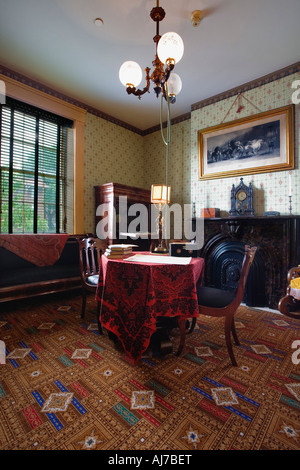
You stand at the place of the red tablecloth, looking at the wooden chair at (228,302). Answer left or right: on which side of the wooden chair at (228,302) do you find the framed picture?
left

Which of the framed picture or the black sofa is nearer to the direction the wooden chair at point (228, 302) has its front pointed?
the black sofa

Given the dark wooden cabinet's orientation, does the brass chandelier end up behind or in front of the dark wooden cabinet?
in front

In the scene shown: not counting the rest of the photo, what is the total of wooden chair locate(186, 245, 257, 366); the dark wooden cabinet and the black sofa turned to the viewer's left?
1

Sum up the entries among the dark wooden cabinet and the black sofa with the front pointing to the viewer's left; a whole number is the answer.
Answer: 0

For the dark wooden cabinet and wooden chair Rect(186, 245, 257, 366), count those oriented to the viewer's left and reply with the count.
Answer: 1

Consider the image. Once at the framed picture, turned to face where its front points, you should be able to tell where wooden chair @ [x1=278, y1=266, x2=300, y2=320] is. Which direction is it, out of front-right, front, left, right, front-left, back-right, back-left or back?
front-left

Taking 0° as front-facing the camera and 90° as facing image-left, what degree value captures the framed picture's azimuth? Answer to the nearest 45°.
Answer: approximately 45°

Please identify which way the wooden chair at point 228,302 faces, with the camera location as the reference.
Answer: facing to the left of the viewer

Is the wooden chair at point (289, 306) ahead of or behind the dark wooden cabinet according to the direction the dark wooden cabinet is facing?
ahead

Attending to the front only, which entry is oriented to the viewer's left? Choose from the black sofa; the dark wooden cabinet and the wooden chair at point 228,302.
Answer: the wooden chair

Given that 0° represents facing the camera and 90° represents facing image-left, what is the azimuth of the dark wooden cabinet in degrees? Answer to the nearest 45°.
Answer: approximately 315°

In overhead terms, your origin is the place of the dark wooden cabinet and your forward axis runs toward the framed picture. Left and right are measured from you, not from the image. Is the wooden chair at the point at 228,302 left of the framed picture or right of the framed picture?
right
